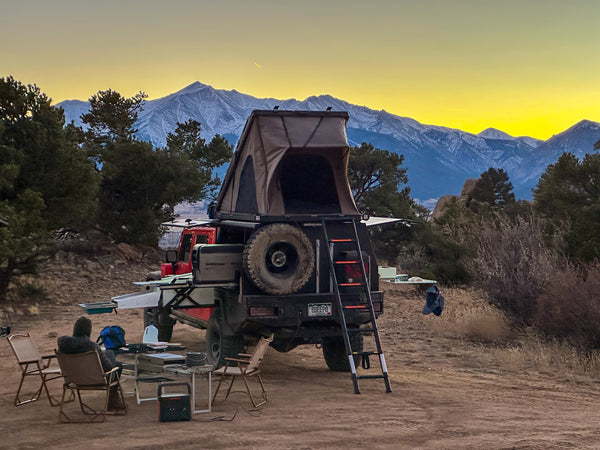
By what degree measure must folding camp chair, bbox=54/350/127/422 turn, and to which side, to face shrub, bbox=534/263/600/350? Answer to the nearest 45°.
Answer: approximately 45° to its right

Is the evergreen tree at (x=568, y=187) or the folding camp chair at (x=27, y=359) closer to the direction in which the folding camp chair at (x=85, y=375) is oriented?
the evergreen tree

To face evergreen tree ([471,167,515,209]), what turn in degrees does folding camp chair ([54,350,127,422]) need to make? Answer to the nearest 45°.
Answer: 0° — it already faces it

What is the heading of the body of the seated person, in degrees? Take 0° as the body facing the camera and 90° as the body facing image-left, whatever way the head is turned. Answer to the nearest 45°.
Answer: approximately 225°

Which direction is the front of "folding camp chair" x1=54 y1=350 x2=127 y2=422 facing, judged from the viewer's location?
facing away from the viewer and to the right of the viewer

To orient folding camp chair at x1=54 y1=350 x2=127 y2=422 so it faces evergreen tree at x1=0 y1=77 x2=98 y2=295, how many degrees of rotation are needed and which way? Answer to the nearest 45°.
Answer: approximately 45° to its left

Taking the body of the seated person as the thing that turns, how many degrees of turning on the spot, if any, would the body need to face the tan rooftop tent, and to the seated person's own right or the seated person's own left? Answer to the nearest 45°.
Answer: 0° — they already face it

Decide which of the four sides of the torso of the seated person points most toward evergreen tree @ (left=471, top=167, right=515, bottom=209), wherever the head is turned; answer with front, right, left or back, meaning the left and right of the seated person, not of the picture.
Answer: front

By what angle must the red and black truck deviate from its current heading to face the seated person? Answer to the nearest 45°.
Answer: approximately 90° to its left

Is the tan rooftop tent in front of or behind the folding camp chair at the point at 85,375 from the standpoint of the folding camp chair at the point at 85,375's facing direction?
in front

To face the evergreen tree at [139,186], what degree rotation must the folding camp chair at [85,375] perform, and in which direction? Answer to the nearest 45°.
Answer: approximately 45° to its left

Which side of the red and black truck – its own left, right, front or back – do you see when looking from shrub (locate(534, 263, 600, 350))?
right

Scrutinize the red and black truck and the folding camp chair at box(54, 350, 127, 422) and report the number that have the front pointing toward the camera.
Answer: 0

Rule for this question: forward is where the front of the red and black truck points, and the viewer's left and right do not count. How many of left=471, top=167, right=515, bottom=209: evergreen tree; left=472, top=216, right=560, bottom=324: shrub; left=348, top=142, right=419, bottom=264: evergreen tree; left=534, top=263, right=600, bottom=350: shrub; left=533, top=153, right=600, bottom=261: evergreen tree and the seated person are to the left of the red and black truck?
1

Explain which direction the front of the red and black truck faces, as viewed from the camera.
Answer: facing away from the viewer and to the left of the viewer
